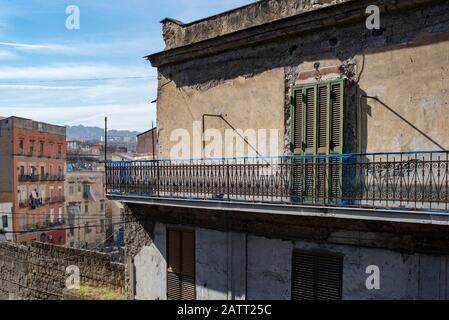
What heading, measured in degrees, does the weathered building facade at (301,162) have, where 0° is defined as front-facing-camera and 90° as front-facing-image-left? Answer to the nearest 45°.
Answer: approximately 45°

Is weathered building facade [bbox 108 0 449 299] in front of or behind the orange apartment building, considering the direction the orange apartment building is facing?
in front

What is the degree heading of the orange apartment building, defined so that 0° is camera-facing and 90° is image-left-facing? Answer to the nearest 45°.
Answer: approximately 315°

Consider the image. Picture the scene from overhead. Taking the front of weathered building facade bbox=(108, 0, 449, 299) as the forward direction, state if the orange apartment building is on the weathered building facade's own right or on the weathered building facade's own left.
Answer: on the weathered building facade's own right
